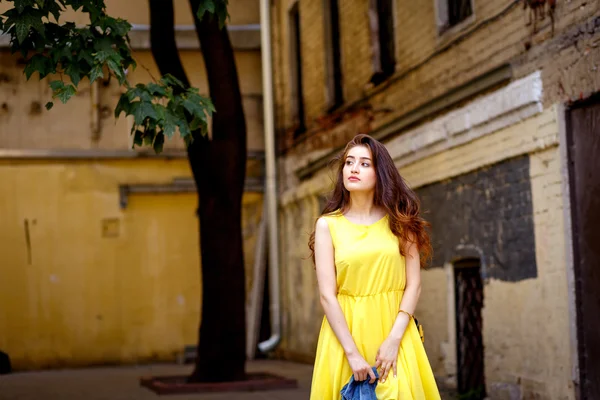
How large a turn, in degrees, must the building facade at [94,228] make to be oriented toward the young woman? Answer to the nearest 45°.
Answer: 0° — it already faces them

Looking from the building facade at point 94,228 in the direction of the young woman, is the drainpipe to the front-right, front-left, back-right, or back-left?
front-left

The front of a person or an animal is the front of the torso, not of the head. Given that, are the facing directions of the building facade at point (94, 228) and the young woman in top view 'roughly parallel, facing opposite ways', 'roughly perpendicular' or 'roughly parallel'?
roughly parallel

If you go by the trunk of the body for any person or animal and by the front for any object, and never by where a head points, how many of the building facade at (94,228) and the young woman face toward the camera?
2

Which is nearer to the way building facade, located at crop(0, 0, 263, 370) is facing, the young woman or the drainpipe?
the young woman

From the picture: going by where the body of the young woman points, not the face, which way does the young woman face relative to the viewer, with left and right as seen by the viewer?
facing the viewer

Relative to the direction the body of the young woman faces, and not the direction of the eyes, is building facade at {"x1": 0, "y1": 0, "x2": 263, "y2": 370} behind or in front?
behind

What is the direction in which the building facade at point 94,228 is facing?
toward the camera

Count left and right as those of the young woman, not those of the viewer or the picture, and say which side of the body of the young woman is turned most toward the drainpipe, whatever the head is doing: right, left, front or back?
back

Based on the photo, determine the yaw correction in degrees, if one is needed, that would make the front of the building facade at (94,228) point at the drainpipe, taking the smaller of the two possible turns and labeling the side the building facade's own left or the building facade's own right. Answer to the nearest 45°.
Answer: approximately 90° to the building facade's own left

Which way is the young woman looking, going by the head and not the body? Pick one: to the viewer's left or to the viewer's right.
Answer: to the viewer's left
